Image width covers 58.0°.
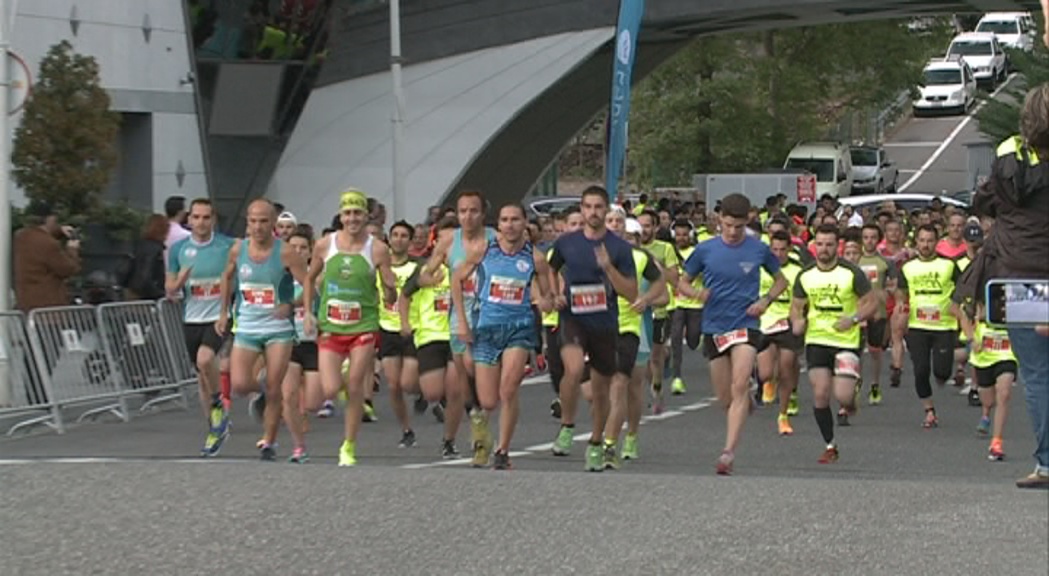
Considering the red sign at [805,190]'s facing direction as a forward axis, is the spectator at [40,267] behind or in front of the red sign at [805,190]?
in front

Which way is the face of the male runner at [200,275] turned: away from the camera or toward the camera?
toward the camera

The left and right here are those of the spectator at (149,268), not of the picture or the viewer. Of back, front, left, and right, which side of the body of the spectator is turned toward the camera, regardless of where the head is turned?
right

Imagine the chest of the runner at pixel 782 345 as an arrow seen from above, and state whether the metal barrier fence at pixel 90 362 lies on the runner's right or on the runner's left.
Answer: on the runner's right

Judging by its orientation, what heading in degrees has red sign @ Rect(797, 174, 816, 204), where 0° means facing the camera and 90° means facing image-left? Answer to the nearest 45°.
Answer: approximately 0°

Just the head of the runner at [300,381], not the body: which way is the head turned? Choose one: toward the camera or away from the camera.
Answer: toward the camera

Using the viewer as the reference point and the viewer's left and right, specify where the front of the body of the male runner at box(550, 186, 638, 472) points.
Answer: facing the viewer

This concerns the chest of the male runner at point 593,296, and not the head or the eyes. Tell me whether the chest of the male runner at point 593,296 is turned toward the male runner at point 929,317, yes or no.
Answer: no

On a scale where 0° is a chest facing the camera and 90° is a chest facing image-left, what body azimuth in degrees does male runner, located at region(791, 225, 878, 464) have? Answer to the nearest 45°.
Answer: approximately 0°

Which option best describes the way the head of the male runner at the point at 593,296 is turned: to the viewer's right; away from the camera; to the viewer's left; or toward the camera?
toward the camera

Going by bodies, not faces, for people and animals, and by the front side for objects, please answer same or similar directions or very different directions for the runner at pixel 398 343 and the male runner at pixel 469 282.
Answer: same or similar directions

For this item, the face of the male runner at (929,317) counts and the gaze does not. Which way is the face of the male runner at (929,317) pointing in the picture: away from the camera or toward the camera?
toward the camera

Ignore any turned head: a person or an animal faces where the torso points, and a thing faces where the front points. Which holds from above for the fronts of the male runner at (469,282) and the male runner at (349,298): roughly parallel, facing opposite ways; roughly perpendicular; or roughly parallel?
roughly parallel

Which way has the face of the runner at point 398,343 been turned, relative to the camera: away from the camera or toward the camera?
toward the camera

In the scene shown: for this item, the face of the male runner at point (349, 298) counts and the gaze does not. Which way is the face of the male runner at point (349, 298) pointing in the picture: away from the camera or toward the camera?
toward the camera

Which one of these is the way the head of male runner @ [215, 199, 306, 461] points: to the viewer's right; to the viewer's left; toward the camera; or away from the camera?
toward the camera

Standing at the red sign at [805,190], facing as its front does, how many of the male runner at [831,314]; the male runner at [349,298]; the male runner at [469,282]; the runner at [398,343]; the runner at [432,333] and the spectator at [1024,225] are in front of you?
6

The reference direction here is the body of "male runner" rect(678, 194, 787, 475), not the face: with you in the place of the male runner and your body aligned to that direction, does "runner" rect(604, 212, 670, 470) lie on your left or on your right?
on your right

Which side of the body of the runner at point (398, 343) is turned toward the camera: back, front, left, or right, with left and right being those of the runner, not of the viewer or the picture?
front

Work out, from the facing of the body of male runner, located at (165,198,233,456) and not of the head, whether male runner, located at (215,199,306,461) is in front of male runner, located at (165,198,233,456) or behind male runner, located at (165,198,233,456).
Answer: in front
